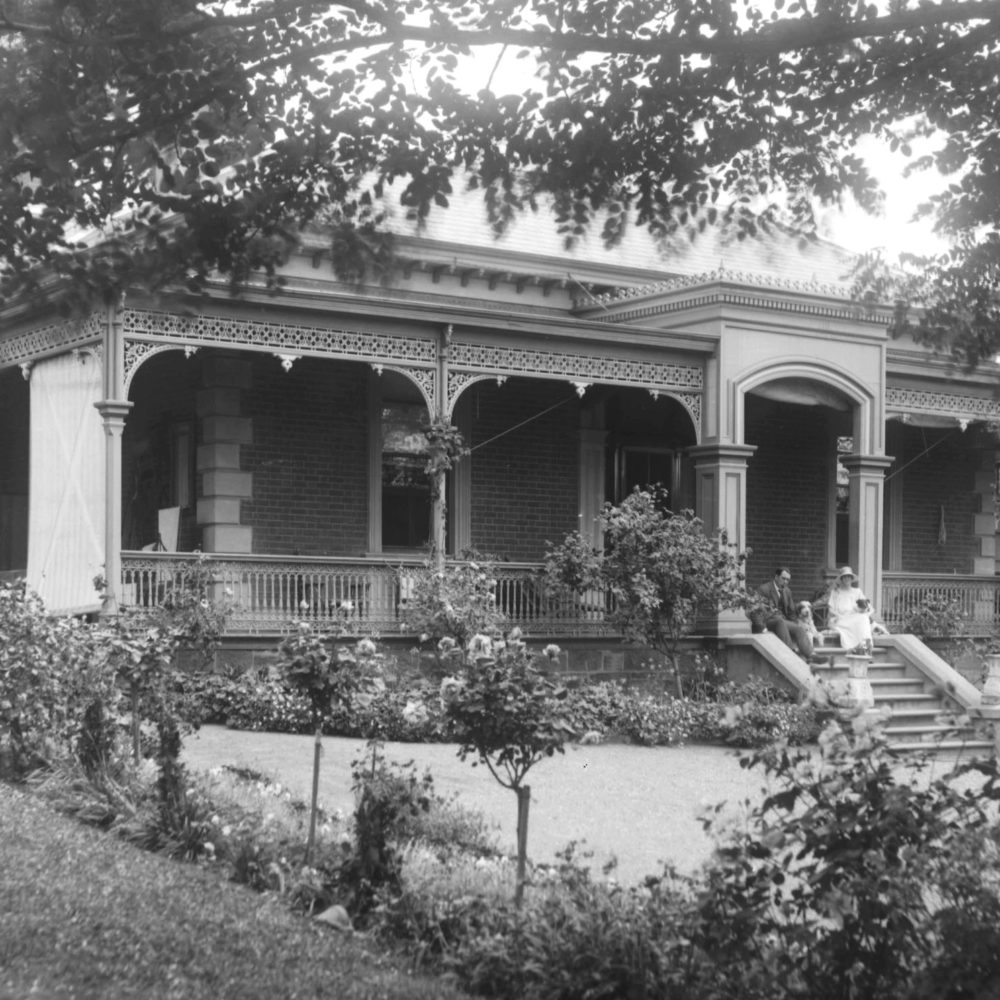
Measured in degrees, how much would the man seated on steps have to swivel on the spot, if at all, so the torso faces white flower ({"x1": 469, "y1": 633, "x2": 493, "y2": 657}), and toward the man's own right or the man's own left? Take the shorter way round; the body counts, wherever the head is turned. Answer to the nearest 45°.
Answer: approximately 45° to the man's own right

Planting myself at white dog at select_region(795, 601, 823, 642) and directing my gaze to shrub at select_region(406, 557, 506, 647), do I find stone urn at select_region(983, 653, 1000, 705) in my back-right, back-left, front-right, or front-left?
back-left

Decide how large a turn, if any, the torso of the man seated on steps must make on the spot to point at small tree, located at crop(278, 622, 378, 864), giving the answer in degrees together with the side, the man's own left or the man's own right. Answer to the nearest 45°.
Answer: approximately 45° to the man's own right

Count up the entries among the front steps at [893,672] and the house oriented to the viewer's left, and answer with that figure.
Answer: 0

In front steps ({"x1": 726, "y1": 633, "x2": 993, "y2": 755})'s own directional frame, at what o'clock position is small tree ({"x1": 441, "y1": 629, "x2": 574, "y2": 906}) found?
The small tree is roughly at 2 o'clock from the front steps.

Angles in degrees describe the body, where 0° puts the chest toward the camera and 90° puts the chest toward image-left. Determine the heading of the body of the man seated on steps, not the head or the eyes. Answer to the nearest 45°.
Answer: approximately 315°

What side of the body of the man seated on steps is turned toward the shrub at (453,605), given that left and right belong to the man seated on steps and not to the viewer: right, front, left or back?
right

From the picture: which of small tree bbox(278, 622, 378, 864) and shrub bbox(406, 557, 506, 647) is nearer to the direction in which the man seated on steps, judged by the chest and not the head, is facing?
the small tree

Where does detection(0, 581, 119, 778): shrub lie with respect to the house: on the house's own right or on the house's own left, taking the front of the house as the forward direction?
on the house's own right

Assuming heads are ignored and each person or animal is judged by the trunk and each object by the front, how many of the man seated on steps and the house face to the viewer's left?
0

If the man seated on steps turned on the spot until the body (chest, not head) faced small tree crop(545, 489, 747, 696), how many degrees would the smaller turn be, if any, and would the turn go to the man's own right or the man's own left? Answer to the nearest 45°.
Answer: approximately 90° to the man's own right

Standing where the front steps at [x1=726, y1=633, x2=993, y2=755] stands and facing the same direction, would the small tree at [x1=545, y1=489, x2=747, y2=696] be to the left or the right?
on its right
